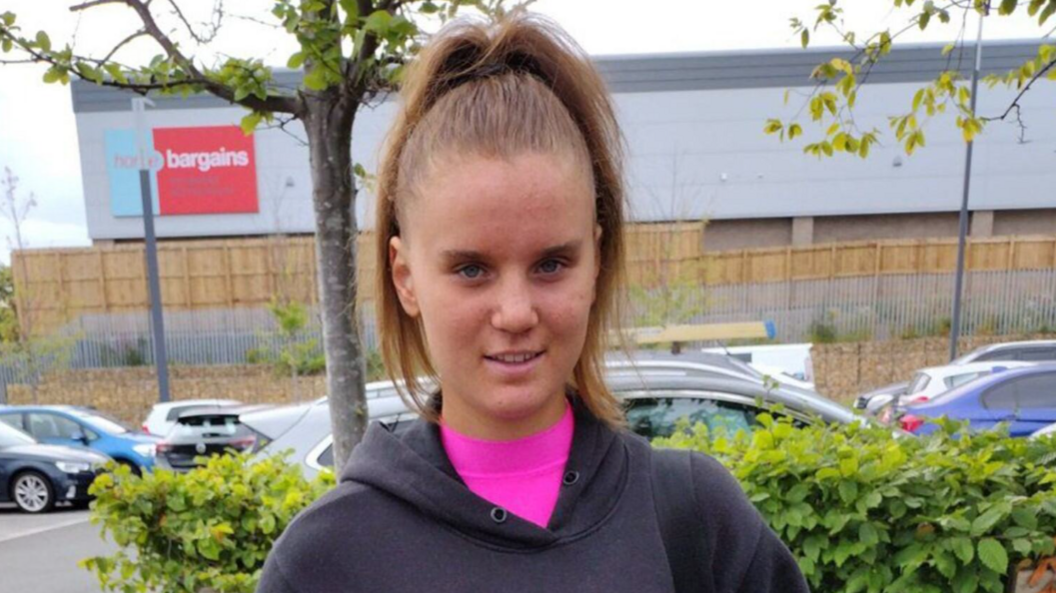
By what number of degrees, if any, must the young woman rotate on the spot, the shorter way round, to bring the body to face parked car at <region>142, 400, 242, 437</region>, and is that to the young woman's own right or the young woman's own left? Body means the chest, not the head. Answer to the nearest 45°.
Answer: approximately 135° to the young woman's own right

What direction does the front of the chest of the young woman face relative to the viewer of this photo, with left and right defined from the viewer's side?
facing the viewer

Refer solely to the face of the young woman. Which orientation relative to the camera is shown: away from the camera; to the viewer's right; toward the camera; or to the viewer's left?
toward the camera

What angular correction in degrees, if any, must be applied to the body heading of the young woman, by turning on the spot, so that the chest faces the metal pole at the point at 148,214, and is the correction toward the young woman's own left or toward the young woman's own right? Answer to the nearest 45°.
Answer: approximately 135° to the young woman's own right

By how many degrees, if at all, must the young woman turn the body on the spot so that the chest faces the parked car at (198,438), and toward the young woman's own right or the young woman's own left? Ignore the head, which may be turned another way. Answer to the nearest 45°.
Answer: approximately 135° to the young woman's own right

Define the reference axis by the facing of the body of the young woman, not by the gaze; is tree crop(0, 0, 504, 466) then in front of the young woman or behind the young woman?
behind

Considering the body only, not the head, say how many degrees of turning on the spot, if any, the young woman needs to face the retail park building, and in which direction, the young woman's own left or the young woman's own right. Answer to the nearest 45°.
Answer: approximately 180°

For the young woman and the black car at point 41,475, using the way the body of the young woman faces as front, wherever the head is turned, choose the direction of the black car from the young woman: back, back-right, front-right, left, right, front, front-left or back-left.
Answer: back-right
